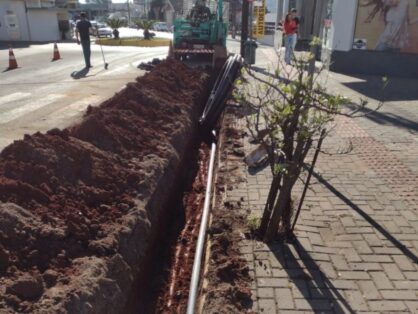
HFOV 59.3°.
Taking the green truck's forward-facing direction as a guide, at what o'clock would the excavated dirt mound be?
The excavated dirt mound is roughly at 6 o'clock from the green truck.

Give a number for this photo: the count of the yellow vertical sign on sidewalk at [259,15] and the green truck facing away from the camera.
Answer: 1

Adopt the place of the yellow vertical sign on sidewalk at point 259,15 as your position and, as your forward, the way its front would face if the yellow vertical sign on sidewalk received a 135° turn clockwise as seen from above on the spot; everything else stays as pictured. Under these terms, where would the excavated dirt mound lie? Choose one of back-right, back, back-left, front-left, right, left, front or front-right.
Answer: back-left

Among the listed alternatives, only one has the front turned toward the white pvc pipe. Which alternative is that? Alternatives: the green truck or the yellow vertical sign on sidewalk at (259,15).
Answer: the yellow vertical sign on sidewalk

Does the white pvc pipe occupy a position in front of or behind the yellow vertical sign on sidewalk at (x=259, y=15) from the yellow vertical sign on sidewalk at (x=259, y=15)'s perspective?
in front

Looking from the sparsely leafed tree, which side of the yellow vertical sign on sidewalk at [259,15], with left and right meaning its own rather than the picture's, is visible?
front

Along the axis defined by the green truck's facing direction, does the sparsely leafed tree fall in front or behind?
behind

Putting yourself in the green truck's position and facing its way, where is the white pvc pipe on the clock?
The white pvc pipe is roughly at 6 o'clock from the green truck.

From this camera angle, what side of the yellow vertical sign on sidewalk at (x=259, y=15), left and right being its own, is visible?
front
